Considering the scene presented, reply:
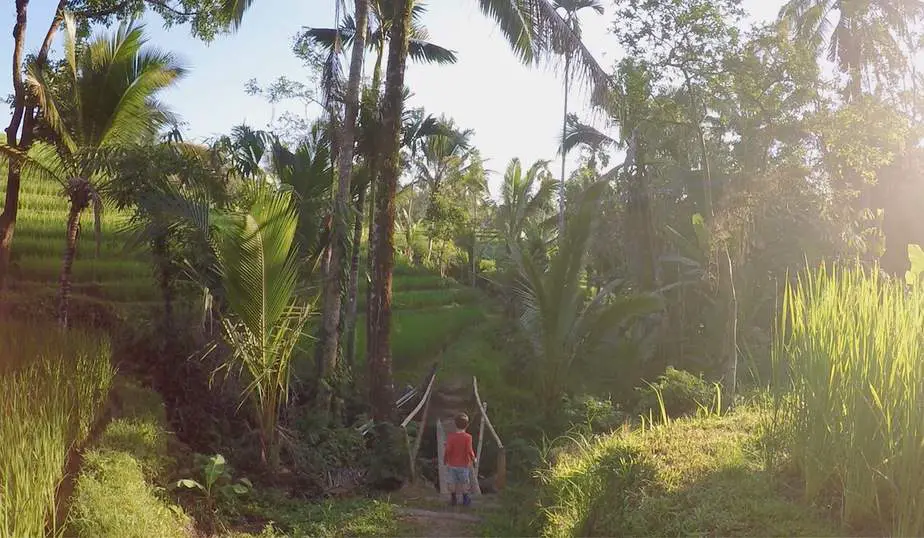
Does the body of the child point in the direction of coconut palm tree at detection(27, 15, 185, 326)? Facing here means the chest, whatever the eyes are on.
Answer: no

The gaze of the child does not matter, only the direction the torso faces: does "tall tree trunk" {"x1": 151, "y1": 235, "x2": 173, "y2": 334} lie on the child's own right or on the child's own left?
on the child's own left

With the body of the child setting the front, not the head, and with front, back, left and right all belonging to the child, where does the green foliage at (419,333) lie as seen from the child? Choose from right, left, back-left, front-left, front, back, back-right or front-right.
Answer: front

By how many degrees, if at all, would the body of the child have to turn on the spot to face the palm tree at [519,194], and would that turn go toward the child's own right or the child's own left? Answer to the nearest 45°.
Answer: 0° — they already face it

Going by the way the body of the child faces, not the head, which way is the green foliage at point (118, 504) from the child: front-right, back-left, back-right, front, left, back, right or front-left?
back-left

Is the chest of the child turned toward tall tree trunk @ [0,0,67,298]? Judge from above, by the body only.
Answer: no

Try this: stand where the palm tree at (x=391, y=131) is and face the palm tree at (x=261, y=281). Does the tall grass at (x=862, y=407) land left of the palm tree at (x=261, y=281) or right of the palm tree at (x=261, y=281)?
left

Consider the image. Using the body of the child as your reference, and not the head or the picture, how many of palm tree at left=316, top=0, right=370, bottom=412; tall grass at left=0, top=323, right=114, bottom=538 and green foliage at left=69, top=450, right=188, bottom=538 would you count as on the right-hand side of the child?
0

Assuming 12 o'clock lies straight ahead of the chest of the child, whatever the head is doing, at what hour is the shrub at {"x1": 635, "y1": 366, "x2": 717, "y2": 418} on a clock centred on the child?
The shrub is roughly at 2 o'clock from the child.

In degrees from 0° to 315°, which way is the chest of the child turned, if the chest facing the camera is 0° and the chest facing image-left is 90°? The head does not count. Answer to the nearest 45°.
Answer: approximately 180°

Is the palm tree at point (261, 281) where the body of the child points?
no

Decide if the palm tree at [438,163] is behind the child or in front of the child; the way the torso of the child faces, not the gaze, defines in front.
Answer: in front

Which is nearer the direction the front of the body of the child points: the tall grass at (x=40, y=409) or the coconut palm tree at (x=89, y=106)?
the coconut palm tree
